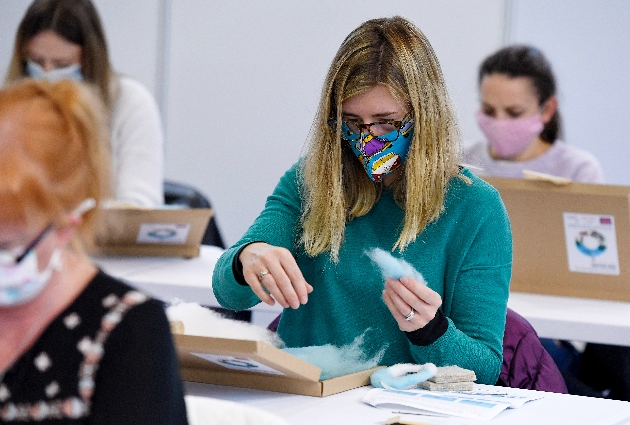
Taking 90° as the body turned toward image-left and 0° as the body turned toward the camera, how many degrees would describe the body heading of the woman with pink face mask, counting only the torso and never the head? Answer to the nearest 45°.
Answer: approximately 45°

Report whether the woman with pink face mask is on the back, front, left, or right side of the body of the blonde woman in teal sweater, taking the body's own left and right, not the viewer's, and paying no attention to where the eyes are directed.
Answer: back

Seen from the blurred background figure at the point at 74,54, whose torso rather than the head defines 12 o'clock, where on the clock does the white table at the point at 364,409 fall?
The white table is roughly at 10 o'clock from the blurred background figure.

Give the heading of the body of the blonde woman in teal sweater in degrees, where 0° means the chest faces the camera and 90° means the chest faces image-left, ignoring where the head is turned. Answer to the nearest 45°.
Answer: approximately 0°

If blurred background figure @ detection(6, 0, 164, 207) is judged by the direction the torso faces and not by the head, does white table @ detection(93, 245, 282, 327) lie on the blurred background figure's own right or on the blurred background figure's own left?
on the blurred background figure's own left

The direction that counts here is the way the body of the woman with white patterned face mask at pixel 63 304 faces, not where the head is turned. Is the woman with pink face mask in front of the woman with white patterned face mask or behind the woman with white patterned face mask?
behind
